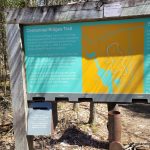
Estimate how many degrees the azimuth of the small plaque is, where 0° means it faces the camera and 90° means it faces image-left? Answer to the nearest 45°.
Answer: approximately 0°

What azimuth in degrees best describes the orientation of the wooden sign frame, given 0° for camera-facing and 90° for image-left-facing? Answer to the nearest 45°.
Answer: approximately 0°
